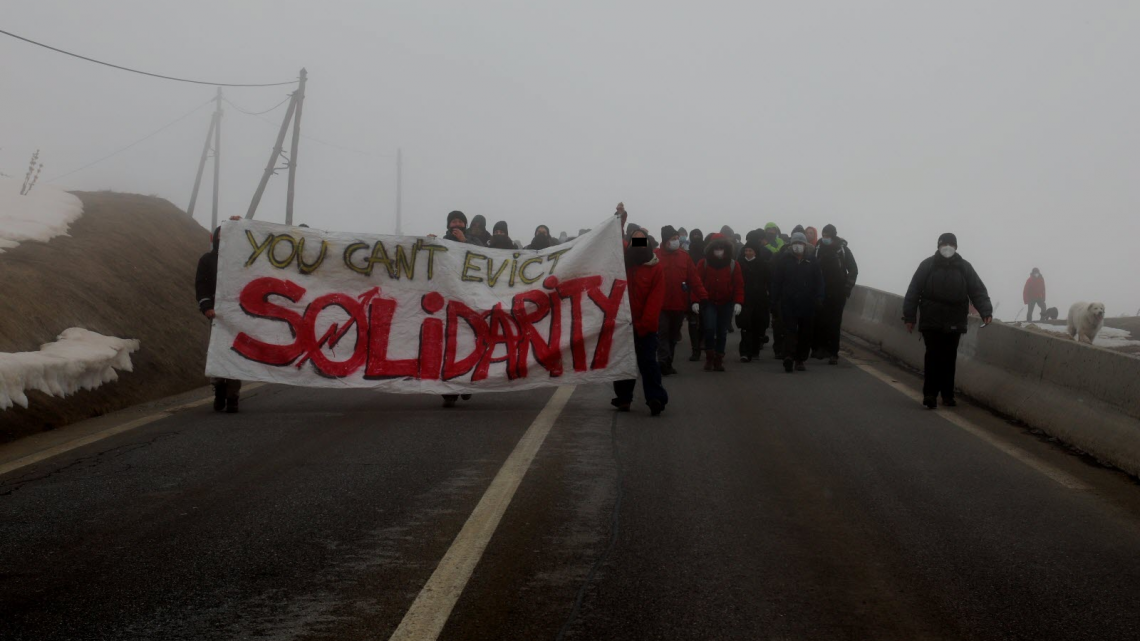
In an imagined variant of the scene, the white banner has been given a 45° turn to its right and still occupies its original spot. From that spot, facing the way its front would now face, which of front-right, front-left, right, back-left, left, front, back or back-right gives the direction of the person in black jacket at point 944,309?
back-left

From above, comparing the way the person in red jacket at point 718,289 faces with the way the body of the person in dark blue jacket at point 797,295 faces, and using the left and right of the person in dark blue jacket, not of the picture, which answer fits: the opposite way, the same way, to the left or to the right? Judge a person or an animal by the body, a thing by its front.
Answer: the same way

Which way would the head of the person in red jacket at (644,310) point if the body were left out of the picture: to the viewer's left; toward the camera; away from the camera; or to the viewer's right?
toward the camera

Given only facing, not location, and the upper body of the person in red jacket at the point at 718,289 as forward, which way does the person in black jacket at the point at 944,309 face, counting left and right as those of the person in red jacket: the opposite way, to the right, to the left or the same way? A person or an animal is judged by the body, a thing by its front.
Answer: the same way

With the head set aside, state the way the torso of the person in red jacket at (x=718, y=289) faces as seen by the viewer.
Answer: toward the camera

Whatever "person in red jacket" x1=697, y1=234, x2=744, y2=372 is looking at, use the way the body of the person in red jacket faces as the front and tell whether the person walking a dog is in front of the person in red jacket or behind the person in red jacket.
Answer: behind

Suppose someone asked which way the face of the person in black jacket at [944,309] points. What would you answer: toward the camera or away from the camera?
toward the camera

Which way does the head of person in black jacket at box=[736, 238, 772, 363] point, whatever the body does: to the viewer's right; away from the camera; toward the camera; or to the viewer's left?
toward the camera

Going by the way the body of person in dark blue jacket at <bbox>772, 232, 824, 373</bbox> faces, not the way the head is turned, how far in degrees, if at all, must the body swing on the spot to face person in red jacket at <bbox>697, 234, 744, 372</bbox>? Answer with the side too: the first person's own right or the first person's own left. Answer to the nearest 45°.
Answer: approximately 90° to the first person's own right

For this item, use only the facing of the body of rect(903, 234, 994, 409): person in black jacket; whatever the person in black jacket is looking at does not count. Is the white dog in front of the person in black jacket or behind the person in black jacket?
behind

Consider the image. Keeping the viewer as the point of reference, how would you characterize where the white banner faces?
facing the viewer

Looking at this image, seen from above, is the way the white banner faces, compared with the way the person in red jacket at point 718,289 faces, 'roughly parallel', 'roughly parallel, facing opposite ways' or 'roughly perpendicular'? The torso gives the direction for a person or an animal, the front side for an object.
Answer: roughly parallel

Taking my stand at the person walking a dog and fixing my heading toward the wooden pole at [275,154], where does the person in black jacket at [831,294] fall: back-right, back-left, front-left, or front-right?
front-left

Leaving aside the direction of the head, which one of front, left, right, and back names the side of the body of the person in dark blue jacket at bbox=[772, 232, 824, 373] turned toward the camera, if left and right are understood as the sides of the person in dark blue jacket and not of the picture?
front
